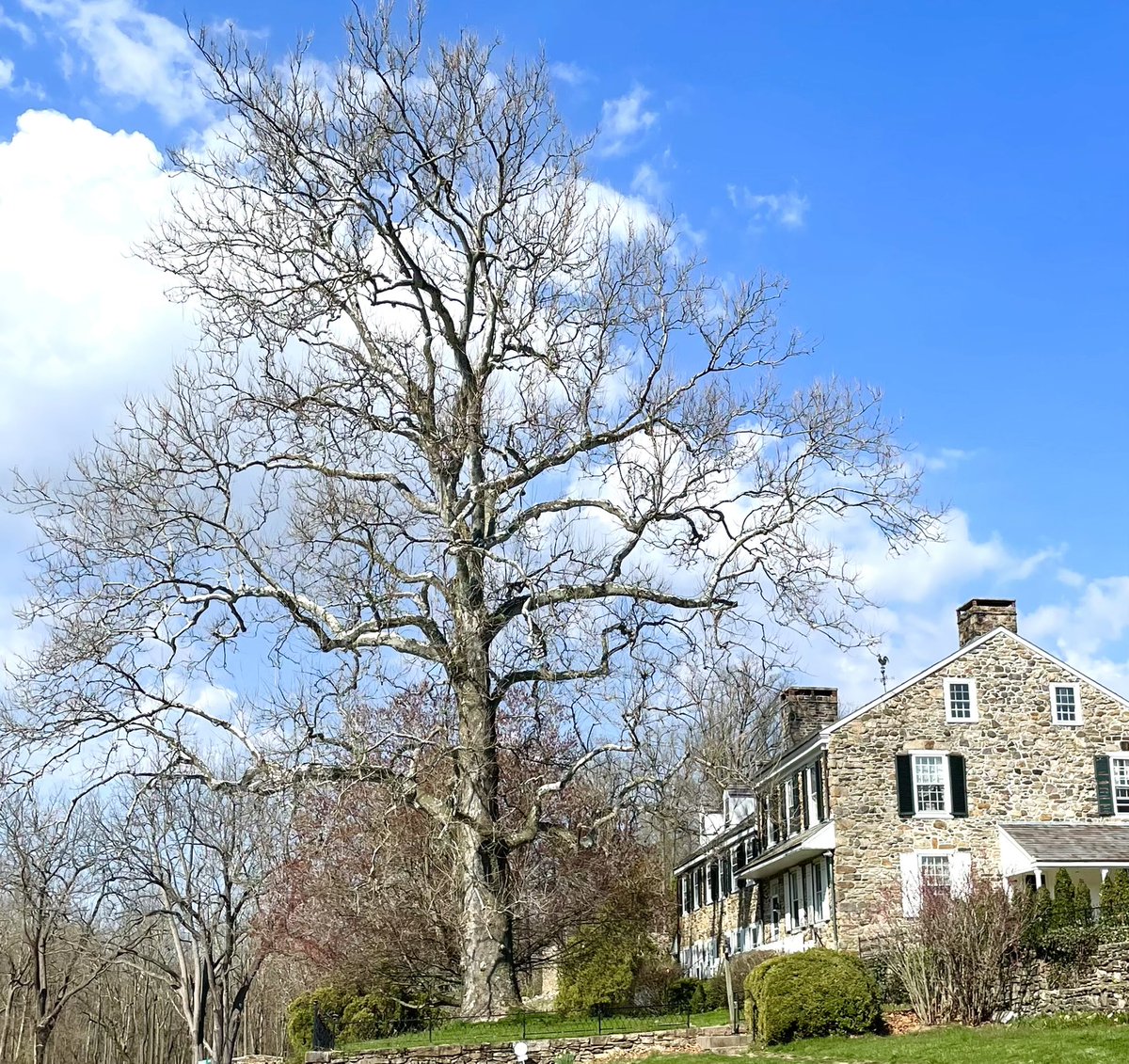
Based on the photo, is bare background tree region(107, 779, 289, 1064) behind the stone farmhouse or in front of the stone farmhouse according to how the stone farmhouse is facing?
in front

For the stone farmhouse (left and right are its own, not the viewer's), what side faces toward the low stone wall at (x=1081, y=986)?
left

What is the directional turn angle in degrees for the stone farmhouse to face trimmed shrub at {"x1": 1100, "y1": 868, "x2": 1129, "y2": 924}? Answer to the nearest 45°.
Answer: approximately 90° to its left

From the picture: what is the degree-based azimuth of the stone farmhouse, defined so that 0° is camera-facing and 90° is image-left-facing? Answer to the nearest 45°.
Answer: approximately 90°

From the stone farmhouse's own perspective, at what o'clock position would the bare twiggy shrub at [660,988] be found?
The bare twiggy shrub is roughly at 12 o'clock from the stone farmhouse.

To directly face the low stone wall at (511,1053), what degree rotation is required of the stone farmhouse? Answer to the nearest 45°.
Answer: approximately 45° to its left

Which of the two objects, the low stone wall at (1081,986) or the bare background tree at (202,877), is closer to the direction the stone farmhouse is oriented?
the bare background tree

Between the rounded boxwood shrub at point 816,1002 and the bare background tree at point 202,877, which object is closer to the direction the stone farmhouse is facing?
the bare background tree

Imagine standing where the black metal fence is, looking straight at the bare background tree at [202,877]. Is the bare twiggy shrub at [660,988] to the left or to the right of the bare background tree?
right
